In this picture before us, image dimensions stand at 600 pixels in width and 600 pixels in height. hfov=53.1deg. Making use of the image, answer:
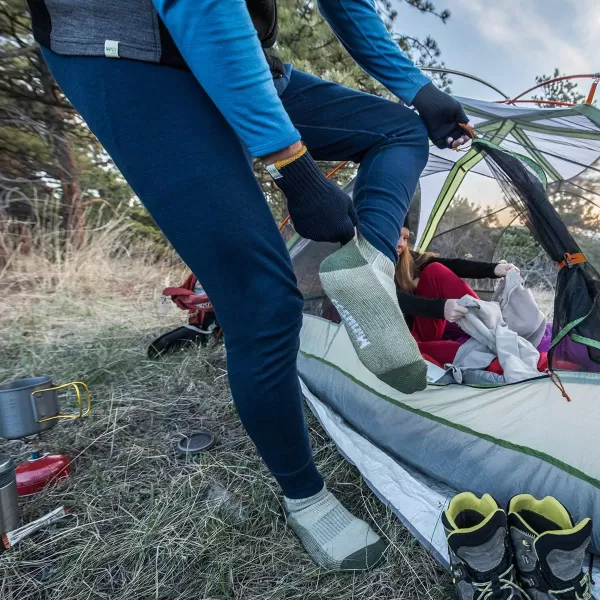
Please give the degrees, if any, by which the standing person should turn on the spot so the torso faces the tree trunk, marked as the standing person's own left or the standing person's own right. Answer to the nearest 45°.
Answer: approximately 90° to the standing person's own left

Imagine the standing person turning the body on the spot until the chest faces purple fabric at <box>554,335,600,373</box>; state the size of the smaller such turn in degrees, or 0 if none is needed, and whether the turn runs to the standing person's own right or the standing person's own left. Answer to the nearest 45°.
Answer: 0° — they already face it

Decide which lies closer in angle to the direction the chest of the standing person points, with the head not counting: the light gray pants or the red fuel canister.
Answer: the light gray pants

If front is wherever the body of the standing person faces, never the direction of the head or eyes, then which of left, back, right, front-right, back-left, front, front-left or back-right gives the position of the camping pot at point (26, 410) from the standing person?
back-left

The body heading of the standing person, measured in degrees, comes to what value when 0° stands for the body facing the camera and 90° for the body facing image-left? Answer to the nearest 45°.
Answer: approximately 270°

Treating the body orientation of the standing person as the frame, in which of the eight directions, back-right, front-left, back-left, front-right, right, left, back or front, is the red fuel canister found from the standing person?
back-left
